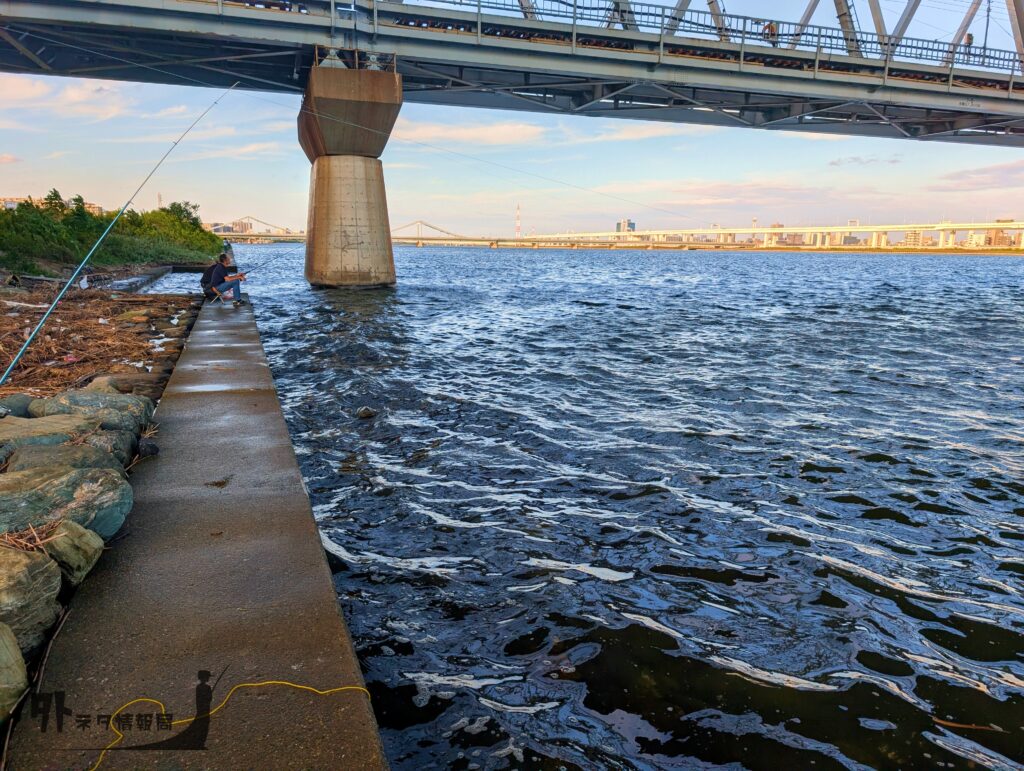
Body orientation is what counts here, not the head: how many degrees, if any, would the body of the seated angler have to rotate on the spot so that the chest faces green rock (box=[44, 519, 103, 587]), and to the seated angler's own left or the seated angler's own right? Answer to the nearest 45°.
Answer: approximately 90° to the seated angler's own right

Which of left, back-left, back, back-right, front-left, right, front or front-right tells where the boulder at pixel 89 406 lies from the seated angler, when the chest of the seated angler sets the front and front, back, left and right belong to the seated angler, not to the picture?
right

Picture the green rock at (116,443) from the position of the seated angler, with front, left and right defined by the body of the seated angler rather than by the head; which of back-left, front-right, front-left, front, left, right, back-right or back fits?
right

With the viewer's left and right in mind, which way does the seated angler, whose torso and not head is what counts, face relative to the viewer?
facing to the right of the viewer

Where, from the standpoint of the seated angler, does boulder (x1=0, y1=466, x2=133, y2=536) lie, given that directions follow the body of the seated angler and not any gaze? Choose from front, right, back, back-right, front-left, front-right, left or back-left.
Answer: right

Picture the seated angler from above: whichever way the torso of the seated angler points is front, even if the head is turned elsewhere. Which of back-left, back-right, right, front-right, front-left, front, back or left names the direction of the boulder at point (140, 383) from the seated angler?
right

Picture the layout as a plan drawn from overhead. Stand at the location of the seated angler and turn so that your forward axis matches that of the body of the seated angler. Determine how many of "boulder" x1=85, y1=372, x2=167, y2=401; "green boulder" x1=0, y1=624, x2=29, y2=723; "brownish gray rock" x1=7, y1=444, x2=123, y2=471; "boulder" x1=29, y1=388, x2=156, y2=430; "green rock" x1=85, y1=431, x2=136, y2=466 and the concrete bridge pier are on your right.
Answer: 5

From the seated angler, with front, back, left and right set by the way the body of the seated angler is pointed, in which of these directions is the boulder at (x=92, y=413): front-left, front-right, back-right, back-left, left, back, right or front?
right

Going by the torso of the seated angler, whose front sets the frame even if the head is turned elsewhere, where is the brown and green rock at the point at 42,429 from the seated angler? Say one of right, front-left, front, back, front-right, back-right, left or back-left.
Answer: right

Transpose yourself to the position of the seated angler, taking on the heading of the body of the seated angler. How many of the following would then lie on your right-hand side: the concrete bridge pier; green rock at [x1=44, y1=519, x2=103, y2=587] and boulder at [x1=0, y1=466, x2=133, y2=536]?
2

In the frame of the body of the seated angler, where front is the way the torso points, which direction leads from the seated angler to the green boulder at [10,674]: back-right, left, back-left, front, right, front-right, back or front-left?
right

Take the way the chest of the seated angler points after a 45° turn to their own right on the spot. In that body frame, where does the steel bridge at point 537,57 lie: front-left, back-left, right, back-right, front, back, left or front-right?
left

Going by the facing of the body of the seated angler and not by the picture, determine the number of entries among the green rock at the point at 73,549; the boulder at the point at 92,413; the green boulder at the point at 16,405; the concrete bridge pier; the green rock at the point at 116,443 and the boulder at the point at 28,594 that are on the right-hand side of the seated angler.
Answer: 5
